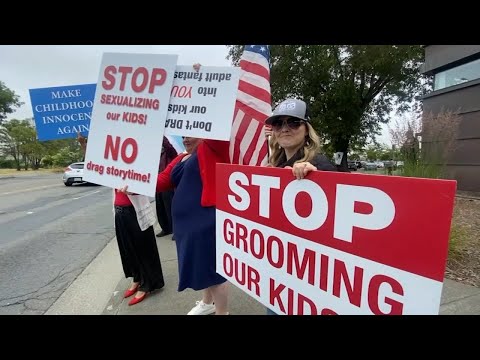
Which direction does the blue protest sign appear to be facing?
toward the camera

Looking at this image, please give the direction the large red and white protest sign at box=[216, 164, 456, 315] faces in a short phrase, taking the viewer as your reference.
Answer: facing the viewer and to the left of the viewer

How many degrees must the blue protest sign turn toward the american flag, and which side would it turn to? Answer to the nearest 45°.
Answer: approximately 45° to its left

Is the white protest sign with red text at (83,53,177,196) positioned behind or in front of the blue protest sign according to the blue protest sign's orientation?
in front

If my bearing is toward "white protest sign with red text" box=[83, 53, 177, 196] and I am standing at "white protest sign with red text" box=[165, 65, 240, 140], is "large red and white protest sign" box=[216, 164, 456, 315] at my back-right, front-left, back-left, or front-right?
back-left

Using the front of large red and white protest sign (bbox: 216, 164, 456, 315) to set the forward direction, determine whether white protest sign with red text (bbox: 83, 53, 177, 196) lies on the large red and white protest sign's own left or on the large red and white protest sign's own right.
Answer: on the large red and white protest sign's own right

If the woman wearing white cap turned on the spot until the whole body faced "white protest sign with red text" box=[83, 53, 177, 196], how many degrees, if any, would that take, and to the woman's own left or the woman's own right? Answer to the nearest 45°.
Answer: approximately 45° to the woman's own right

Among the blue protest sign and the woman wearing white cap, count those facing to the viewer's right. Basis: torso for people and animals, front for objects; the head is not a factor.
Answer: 0

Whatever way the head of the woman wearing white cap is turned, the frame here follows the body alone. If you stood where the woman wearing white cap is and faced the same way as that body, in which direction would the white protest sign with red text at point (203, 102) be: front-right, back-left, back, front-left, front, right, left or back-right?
front-right

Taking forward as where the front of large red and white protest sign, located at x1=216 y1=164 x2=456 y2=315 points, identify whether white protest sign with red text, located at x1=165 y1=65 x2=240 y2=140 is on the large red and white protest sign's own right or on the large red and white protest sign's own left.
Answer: on the large red and white protest sign's own right
